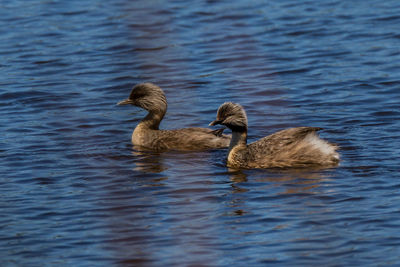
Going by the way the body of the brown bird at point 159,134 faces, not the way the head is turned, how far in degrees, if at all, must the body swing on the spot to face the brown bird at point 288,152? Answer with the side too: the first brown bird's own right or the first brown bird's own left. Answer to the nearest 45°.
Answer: approximately 135° to the first brown bird's own left

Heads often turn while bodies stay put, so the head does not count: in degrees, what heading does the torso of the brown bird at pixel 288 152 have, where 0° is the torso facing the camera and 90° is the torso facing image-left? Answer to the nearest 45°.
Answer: approximately 90°

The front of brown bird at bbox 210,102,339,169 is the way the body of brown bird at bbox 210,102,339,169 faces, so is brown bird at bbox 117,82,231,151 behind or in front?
in front

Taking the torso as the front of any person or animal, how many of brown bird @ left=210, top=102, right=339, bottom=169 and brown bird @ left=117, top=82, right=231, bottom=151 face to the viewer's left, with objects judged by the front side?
2

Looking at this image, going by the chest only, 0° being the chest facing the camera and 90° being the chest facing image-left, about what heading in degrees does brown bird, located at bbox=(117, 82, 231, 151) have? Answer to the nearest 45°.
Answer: approximately 90°
